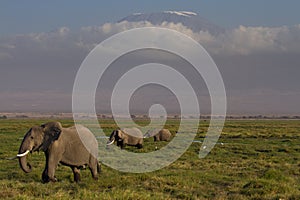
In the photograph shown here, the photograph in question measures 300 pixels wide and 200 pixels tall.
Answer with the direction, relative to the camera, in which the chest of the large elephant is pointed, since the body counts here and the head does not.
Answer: to the viewer's left

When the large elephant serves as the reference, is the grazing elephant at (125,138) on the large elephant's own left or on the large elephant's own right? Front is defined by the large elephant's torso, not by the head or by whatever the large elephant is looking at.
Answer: on the large elephant's own right

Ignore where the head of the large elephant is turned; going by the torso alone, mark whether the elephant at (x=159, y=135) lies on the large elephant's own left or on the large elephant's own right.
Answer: on the large elephant's own right

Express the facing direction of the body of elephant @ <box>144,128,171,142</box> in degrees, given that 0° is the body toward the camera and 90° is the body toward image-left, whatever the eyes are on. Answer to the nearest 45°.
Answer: approximately 90°

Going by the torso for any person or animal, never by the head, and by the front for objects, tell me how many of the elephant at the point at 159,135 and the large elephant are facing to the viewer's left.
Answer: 2

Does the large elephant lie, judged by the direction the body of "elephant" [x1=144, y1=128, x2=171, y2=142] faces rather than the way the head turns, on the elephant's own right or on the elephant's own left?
on the elephant's own left
